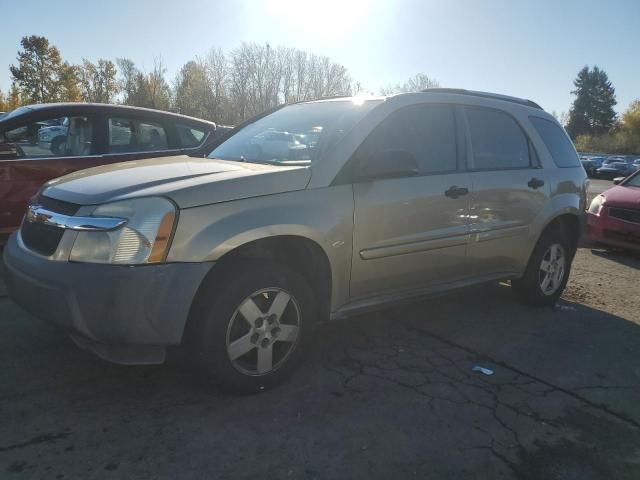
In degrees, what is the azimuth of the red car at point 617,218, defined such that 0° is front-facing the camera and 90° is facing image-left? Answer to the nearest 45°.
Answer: approximately 45°

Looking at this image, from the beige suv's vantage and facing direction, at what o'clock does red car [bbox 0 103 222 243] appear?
The red car is roughly at 3 o'clock from the beige suv.

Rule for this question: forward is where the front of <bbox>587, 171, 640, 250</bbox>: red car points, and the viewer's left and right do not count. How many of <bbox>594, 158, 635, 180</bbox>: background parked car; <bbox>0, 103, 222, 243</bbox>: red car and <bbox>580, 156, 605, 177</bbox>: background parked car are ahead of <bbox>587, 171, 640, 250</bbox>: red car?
1

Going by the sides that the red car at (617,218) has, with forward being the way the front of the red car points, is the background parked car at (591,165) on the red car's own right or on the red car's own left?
on the red car's own right

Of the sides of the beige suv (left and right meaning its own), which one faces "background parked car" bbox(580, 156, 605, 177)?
back

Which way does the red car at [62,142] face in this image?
to the viewer's left

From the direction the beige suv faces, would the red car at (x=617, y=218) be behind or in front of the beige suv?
behind

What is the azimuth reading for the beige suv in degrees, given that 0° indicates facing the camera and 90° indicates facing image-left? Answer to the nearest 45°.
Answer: approximately 45°

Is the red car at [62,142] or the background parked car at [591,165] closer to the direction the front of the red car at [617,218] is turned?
the red car

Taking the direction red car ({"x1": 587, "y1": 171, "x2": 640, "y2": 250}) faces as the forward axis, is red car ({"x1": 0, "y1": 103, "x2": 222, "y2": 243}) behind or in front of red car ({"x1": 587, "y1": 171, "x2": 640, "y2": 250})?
in front
